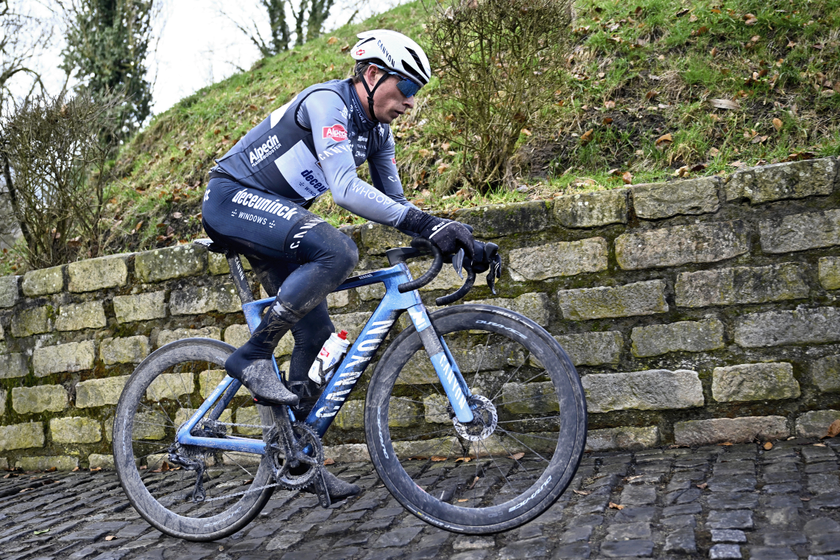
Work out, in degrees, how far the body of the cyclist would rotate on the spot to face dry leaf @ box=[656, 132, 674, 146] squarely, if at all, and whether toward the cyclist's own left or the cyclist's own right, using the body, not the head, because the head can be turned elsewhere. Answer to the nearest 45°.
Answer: approximately 45° to the cyclist's own left

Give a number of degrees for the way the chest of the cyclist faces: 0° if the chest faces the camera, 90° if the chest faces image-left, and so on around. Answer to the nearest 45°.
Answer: approximately 270°

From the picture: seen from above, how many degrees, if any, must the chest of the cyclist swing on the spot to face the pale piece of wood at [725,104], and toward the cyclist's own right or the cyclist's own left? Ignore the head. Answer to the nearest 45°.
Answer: approximately 45° to the cyclist's own left

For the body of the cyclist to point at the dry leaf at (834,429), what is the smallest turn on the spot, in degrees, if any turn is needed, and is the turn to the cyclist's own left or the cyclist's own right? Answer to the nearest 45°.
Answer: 0° — they already face it

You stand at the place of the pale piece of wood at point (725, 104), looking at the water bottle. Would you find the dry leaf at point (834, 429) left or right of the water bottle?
left

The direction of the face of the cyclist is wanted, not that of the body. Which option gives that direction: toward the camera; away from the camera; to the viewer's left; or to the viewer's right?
to the viewer's right
